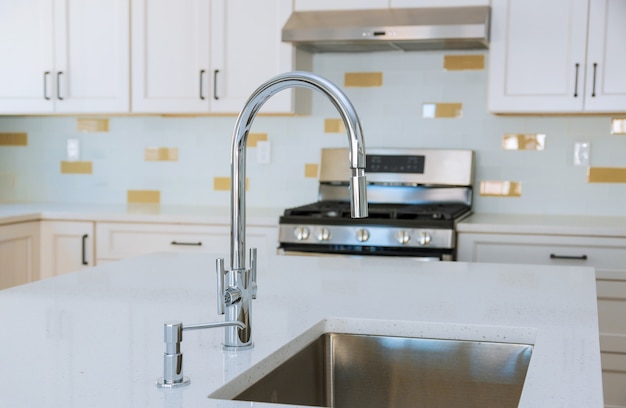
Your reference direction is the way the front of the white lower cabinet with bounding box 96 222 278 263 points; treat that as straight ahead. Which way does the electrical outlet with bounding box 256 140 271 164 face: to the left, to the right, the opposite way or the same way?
the same way

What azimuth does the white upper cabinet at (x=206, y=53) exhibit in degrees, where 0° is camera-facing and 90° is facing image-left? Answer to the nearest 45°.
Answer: approximately 0°

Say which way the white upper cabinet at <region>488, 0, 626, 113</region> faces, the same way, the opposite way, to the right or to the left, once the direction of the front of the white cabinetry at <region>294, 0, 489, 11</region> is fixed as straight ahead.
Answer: the same way

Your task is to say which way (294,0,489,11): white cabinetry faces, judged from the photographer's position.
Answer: facing the viewer

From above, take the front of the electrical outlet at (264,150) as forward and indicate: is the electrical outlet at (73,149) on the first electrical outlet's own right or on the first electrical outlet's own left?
on the first electrical outlet's own right

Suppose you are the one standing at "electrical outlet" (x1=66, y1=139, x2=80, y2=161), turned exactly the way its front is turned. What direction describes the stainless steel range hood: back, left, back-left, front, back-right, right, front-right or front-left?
front-left

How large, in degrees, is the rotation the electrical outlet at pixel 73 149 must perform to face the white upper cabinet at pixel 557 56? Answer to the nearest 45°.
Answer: approximately 45° to its left

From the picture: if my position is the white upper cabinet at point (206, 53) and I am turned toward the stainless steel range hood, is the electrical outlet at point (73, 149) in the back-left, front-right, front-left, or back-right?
back-left

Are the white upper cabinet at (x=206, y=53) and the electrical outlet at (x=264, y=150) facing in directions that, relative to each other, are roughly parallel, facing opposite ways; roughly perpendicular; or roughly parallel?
roughly parallel

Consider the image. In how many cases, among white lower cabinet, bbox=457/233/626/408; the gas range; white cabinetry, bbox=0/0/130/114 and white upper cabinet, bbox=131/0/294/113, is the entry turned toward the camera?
4

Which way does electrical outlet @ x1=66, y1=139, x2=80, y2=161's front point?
toward the camera

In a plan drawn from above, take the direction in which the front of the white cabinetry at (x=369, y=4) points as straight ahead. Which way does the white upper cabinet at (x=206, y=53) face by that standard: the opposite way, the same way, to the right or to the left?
the same way

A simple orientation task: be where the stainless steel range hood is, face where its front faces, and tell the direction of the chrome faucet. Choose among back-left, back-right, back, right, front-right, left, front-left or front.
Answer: front

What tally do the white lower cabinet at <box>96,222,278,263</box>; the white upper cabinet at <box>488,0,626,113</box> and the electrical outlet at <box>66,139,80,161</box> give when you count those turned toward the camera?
3

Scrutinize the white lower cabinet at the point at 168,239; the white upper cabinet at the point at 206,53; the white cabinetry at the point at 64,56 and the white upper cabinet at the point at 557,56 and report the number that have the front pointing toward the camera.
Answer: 4

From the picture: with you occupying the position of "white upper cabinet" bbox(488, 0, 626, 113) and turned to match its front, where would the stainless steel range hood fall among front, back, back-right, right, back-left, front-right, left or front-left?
right
